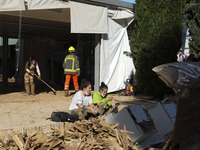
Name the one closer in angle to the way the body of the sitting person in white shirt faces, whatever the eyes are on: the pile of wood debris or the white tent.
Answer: the pile of wood debris

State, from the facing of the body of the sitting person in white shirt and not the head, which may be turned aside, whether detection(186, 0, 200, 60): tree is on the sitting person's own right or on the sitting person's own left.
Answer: on the sitting person's own left

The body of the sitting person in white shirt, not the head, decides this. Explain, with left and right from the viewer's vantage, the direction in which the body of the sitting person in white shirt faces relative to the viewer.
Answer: facing the viewer and to the right of the viewer

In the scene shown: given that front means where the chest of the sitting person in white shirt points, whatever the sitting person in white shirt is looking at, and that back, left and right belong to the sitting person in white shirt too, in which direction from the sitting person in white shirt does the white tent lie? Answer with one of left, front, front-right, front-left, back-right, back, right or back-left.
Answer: back-left

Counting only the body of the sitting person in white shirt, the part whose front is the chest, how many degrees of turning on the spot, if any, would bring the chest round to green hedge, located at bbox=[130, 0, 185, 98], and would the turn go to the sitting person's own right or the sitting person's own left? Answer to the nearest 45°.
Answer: approximately 90° to the sitting person's own left

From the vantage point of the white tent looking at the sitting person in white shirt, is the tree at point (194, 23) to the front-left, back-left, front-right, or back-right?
back-left
